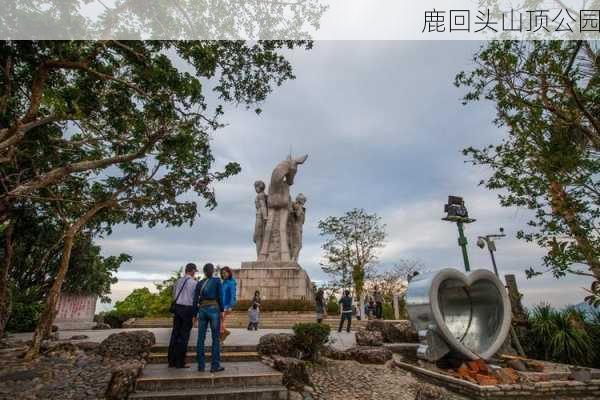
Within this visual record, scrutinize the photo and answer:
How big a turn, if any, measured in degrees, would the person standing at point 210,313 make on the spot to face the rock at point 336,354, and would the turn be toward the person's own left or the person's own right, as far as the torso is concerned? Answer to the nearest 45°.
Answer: approximately 45° to the person's own right

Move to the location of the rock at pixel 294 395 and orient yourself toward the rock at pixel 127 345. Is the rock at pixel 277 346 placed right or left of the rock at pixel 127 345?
right

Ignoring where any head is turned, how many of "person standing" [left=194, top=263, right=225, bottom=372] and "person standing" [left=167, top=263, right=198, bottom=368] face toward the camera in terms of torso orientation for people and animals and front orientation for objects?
0

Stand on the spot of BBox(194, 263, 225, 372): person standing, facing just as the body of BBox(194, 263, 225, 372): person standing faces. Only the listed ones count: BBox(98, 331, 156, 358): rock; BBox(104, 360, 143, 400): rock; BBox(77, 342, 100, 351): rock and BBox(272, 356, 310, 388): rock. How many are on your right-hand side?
1

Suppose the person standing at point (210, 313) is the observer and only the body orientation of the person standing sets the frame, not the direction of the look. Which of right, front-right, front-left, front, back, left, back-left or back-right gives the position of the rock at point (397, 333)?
front-right

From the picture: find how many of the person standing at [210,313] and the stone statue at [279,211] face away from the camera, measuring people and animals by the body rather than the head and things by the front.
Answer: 1

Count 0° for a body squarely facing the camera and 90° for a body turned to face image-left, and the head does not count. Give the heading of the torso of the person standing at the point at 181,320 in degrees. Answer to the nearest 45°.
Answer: approximately 225°

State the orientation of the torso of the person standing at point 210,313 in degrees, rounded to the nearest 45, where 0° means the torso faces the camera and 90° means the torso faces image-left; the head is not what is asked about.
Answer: approximately 180°

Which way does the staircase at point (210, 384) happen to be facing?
toward the camera
